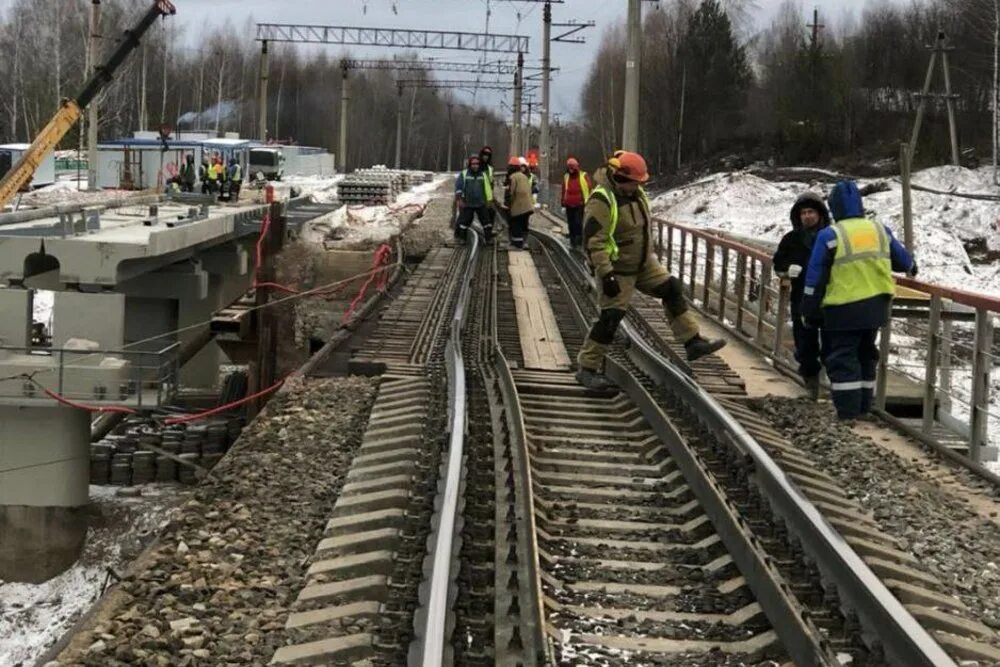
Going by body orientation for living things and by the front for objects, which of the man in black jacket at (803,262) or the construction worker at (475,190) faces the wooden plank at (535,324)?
the construction worker

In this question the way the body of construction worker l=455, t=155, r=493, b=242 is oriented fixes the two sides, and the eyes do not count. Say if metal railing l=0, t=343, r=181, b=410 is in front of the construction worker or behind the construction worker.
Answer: in front

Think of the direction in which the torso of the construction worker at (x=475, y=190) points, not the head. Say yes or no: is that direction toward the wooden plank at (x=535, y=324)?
yes

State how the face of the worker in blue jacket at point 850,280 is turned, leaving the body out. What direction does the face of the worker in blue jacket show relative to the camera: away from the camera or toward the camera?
away from the camera

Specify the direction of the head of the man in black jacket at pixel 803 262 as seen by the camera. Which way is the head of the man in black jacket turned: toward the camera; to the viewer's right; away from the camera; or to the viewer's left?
toward the camera

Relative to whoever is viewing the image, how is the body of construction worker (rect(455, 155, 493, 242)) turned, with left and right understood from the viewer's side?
facing the viewer

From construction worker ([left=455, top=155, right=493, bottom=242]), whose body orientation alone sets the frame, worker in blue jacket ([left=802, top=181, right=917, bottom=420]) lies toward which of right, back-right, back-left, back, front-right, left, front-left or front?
front
